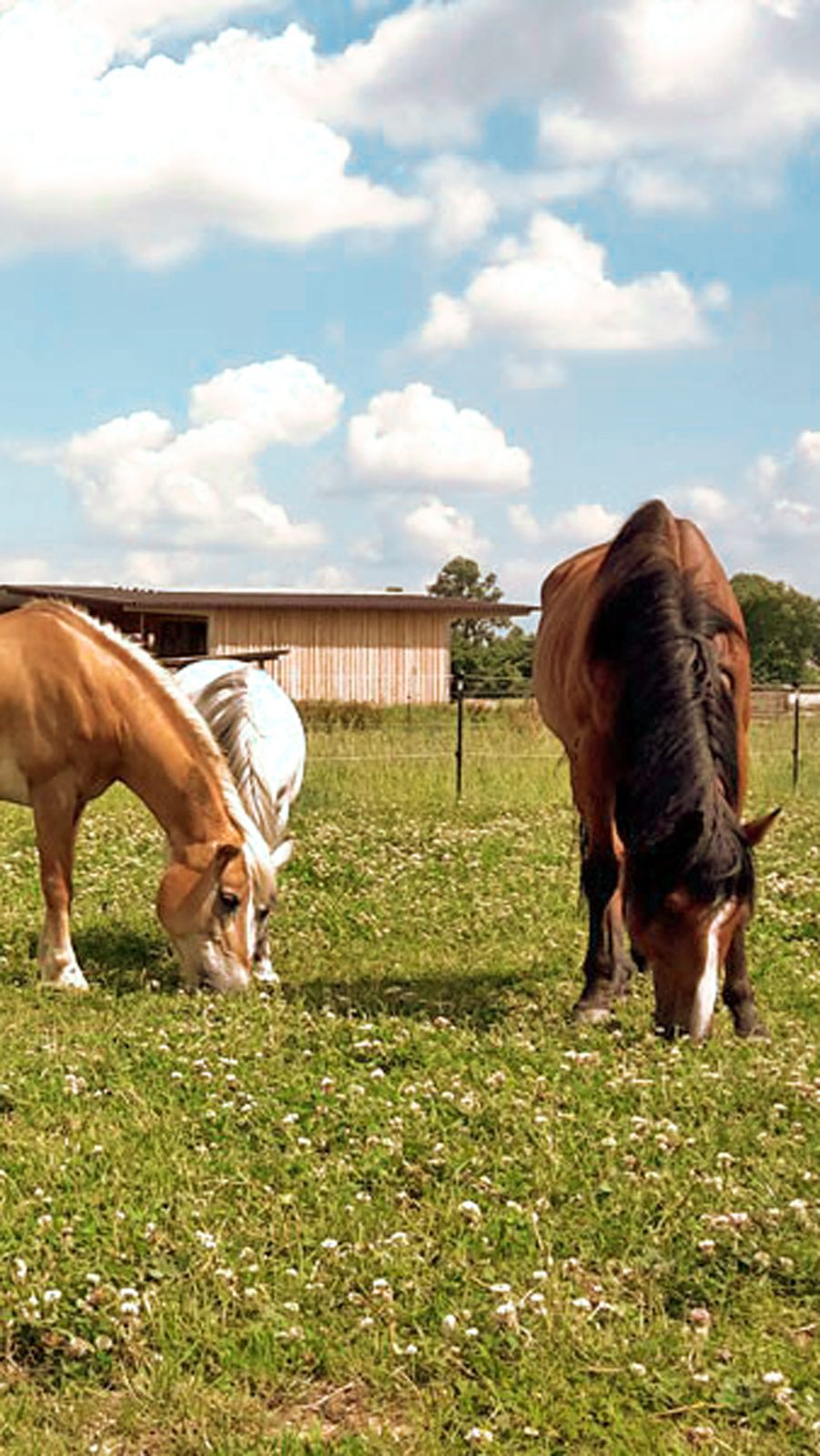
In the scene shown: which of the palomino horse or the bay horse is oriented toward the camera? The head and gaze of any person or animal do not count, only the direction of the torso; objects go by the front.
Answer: the bay horse

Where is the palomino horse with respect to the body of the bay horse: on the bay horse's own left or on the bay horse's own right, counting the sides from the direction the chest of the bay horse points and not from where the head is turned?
on the bay horse's own right

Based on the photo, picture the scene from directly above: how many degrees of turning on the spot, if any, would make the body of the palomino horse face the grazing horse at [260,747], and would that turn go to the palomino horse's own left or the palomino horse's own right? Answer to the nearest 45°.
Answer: approximately 45° to the palomino horse's own left

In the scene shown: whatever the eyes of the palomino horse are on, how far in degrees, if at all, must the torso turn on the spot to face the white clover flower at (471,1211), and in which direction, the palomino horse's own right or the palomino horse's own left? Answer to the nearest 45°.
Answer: approximately 90° to the palomino horse's own right

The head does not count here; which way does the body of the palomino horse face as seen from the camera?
to the viewer's right

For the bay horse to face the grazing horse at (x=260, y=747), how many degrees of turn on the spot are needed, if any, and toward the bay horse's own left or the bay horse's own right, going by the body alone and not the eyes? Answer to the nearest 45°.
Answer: approximately 135° to the bay horse's own right

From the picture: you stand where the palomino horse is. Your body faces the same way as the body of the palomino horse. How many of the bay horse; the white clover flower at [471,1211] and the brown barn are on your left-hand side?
1

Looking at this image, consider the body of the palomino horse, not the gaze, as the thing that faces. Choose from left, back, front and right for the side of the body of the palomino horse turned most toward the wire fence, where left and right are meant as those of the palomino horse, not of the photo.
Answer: left

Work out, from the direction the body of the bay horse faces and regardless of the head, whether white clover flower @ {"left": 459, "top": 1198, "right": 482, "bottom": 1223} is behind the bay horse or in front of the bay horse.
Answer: in front

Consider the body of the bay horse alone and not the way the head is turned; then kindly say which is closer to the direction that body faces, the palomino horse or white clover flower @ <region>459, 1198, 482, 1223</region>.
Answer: the white clover flower

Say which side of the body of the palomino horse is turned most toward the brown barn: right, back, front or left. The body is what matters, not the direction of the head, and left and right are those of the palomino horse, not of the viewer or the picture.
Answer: left

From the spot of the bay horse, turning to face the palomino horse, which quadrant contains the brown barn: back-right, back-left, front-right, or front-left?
front-right

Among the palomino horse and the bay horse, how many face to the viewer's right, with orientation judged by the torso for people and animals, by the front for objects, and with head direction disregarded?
1

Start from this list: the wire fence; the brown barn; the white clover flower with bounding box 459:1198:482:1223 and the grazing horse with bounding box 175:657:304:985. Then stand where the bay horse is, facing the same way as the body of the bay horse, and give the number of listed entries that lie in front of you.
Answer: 1

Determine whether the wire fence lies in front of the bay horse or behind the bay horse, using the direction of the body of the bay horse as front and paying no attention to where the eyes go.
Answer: behind

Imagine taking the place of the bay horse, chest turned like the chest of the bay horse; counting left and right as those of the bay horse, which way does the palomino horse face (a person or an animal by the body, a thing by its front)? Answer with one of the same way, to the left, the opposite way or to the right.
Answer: to the left

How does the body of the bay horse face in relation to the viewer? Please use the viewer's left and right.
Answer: facing the viewer
